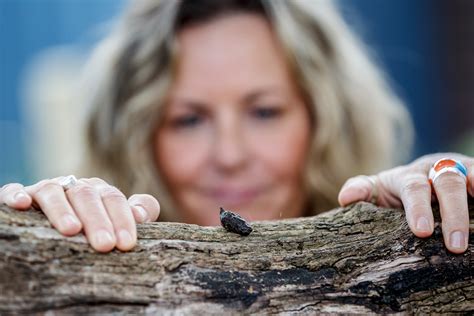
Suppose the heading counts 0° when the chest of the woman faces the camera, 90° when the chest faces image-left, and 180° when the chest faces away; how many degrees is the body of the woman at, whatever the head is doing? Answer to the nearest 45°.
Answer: approximately 0°

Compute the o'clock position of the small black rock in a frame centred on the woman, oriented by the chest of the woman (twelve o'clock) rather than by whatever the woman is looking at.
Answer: The small black rock is roughly at 12 o'clock from the woman.

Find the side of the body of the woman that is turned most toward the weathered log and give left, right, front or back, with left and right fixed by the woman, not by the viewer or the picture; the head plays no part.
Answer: front
